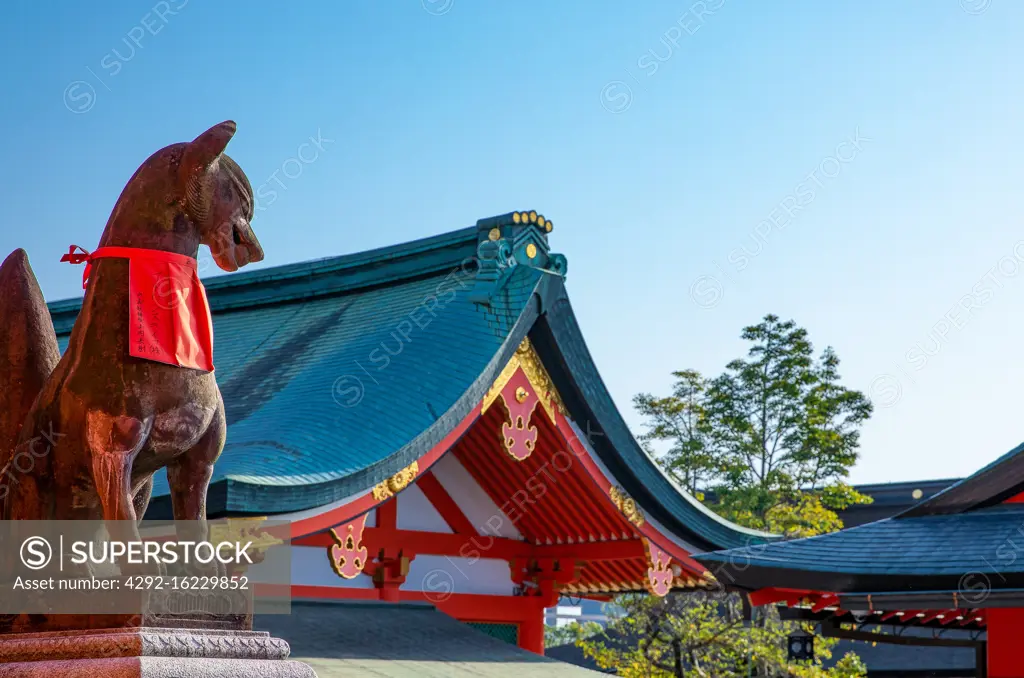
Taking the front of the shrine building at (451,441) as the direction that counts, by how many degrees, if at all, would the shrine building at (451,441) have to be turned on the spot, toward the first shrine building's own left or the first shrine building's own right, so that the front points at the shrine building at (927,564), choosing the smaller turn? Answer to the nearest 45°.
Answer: approximately 45° to the first shrine building's own left

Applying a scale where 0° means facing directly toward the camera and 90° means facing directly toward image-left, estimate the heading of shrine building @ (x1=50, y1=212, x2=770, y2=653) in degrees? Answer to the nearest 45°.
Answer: approximately 315°

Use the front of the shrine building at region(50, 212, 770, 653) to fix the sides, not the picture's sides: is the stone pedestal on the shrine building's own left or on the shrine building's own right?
on the shrine building's own right

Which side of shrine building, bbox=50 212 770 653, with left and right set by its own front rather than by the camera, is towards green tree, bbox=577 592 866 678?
left
